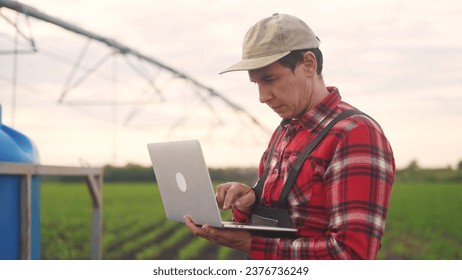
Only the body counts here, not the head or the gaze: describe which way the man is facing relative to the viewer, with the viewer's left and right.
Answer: facing the viewer and to the left of the viewer

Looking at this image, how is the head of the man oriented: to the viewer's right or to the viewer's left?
to the viewer's left

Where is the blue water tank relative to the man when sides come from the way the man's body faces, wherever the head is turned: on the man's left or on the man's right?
on the man's right
